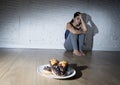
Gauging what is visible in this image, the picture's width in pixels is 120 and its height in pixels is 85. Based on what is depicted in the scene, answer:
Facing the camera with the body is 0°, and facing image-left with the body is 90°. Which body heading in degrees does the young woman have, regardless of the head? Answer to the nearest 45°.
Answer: approximately 315°

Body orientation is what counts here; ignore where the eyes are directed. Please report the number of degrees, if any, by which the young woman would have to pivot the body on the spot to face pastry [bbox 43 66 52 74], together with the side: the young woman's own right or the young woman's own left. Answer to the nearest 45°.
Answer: approximately 45° to the young woman's own right
